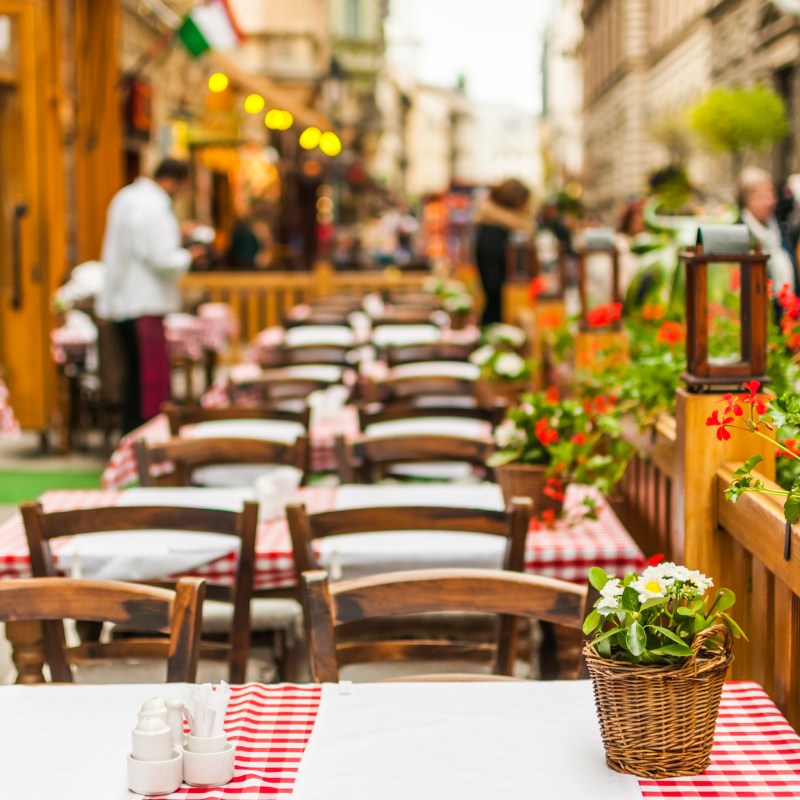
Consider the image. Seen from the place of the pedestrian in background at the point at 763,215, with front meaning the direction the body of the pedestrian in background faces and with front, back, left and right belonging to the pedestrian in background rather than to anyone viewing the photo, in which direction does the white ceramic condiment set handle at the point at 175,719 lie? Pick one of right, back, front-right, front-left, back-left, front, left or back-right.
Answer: front-right

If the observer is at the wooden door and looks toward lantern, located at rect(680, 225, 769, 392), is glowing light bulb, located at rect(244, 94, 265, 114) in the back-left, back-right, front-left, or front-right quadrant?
back-left
